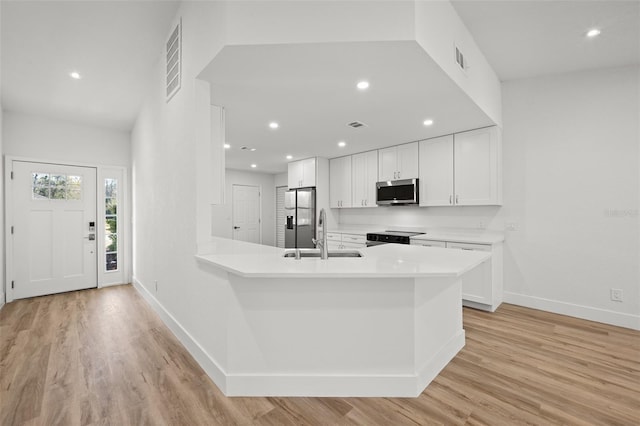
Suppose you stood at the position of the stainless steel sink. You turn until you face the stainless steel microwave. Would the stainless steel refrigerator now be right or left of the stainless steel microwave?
left

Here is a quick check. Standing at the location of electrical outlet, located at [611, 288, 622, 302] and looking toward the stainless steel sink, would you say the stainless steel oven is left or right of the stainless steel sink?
right

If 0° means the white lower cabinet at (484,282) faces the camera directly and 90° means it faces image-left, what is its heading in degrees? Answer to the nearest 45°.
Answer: approximately 45°

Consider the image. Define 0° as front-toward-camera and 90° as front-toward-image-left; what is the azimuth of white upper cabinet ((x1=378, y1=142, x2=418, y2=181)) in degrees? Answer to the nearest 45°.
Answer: approximately 45°
